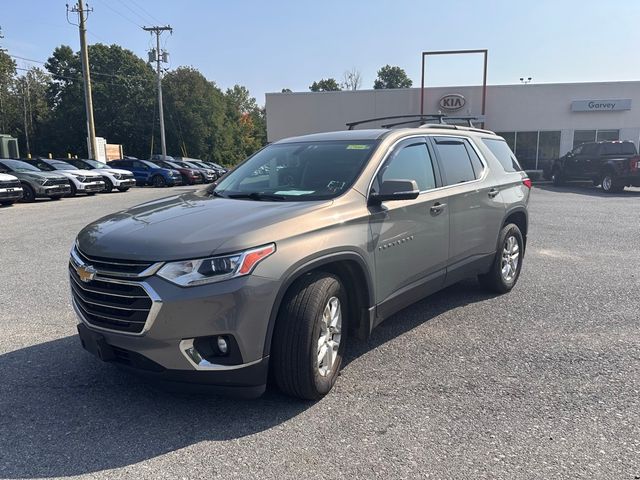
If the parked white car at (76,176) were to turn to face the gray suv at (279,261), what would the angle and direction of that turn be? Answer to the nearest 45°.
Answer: approximately 45° to its right

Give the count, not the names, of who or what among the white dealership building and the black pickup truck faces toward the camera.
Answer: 1

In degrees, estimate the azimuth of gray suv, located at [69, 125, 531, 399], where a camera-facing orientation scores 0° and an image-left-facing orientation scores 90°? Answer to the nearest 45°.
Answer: approximately 45°

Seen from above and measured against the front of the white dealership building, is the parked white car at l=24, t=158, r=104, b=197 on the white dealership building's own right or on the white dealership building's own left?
on the white dealership building's own right

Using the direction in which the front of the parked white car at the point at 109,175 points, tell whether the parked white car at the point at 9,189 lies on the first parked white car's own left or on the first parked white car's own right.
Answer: on the first parked white car's own right

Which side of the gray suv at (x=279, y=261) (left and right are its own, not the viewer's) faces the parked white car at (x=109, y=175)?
right

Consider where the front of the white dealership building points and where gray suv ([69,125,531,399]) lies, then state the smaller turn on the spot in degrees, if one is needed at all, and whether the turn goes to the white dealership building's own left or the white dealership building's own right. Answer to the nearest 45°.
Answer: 0° — it already faces it

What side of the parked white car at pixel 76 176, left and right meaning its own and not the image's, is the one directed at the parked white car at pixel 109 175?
left

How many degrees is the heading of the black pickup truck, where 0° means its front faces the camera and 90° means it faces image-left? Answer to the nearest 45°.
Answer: approximately 135°

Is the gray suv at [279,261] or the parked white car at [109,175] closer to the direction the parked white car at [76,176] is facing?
the gray suv
